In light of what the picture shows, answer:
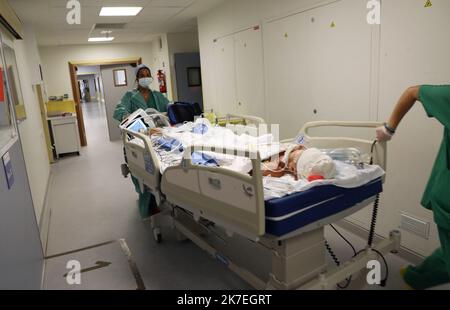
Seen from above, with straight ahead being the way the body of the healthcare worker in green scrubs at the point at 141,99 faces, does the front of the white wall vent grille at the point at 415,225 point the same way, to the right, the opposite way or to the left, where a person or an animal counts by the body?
to the right

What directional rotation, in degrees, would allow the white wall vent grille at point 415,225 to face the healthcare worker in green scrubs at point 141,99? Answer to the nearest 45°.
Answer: approximately 45° to its right

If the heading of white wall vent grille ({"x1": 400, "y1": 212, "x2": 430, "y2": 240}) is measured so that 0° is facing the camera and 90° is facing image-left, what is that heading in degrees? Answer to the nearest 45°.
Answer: approximately 45°

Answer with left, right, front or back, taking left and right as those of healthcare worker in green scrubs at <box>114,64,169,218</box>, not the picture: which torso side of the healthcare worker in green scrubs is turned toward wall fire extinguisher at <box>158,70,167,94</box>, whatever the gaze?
back

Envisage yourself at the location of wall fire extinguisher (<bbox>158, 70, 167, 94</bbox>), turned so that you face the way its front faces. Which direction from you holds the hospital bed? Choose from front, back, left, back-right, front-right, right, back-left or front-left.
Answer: front-left

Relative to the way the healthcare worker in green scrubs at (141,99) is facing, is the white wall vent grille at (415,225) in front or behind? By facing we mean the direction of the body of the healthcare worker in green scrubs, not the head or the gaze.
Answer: in front

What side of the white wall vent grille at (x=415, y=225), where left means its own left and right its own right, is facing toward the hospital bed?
front

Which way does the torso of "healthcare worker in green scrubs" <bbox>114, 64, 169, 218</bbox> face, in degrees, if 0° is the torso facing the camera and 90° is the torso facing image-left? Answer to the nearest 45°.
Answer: approximately 0°

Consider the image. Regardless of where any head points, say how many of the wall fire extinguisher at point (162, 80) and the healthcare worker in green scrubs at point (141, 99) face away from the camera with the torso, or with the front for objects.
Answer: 0
